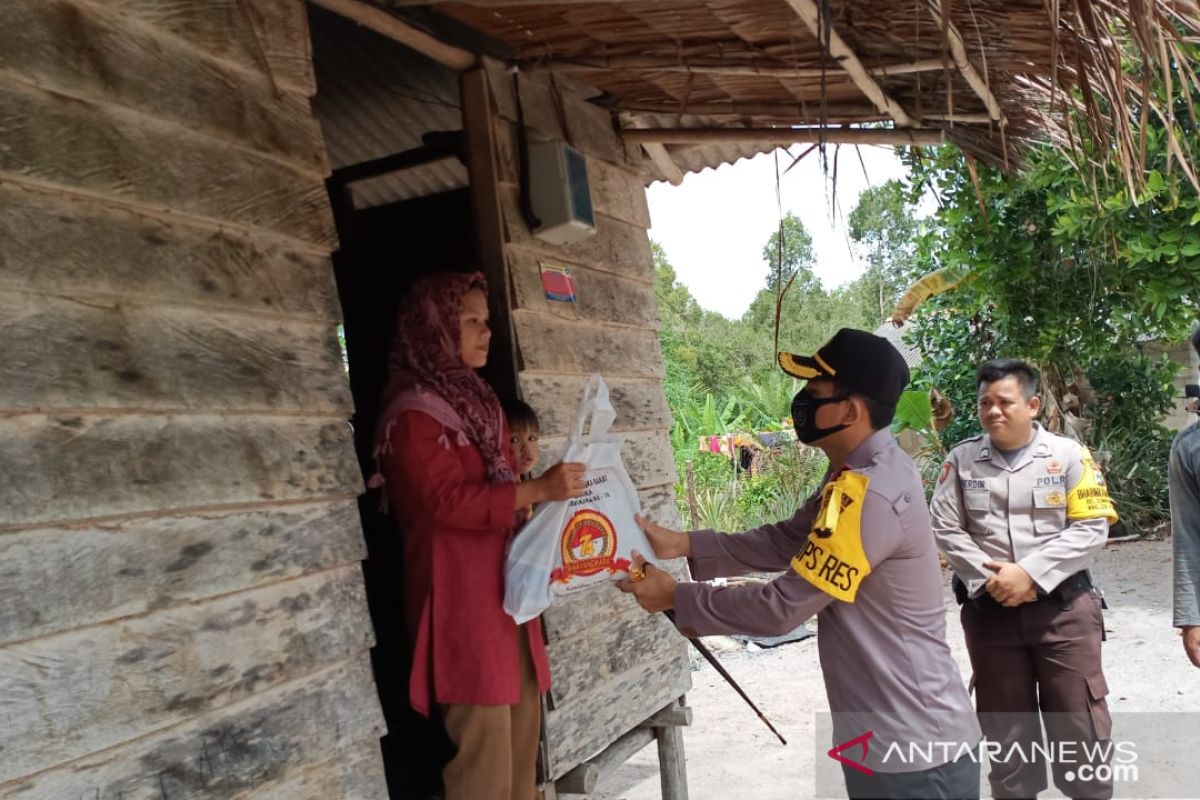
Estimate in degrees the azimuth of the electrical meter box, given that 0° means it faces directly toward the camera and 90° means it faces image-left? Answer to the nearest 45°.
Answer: approximately 315°

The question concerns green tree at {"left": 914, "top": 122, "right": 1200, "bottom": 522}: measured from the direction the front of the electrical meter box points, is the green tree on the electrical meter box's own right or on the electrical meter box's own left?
on the electrical meter box's own left

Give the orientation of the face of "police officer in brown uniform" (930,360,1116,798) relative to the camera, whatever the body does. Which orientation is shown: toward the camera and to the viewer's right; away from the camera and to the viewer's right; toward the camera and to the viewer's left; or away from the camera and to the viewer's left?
toward the camera and to the viewer's left

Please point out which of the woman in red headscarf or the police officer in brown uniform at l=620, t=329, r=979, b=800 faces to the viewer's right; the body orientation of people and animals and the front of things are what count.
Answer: the woman in red headscarf

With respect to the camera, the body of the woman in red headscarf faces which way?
to the viewer's right

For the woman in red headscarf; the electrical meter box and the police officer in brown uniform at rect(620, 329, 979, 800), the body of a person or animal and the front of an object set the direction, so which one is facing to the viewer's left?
the police officer in brown uniform

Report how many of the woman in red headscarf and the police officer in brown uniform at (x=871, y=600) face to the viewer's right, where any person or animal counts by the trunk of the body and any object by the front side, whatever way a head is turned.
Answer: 1

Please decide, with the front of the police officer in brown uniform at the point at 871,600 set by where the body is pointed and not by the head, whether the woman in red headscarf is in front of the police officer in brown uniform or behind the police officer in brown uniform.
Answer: in front

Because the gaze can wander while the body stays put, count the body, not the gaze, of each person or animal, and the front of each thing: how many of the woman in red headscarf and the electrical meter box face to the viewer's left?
0

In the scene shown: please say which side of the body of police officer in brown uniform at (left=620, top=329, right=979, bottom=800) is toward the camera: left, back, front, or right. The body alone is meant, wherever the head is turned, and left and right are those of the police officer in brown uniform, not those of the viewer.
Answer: left

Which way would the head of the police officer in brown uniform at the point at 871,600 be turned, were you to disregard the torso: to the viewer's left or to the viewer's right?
to the viewer's left

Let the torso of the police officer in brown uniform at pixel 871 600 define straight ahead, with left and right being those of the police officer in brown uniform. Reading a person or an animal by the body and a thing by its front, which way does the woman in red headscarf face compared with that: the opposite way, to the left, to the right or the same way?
the opposite way

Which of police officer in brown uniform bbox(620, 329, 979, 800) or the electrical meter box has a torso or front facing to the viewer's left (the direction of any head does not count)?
the police officer in brown uniform
